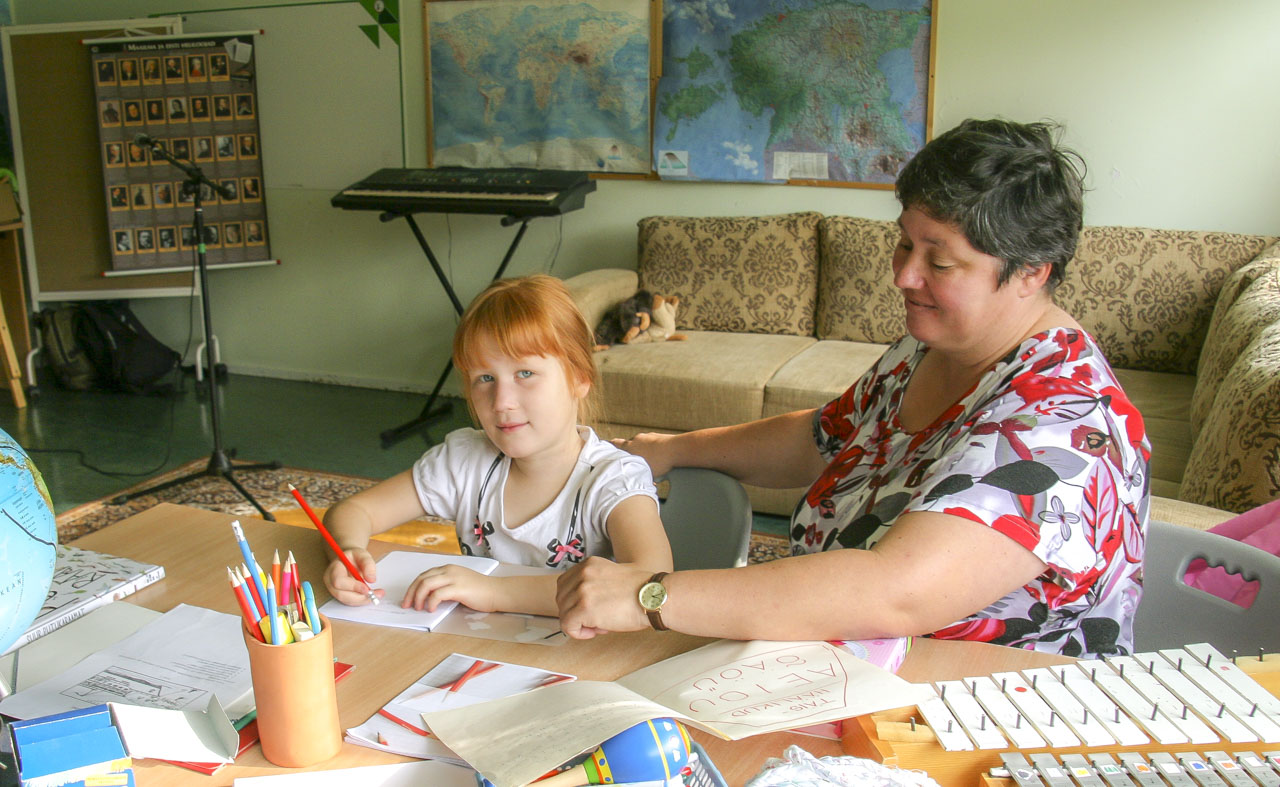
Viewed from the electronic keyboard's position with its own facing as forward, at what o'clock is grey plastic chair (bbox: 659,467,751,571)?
The grey plastic chair is roughly at 12 o'clock from the electronic keyboard.

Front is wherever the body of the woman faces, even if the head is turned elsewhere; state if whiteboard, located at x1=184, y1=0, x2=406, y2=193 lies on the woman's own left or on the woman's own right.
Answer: on the woman's own right

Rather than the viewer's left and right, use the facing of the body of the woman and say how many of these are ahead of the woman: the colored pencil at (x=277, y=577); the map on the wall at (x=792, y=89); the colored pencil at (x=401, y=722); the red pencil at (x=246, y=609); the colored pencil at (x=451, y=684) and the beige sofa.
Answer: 4

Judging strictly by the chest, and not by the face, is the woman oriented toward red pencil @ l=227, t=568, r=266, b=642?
yes

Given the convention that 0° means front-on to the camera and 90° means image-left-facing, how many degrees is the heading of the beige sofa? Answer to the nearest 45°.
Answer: approximately 0°

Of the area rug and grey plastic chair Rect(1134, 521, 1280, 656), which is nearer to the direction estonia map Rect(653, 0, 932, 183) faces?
the grey plastic chair

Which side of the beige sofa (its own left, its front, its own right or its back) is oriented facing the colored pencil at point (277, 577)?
front

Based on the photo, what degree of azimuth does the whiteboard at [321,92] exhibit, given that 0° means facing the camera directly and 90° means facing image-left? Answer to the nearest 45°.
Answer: approximately 0°
